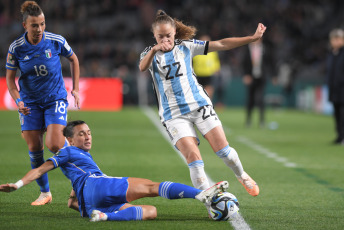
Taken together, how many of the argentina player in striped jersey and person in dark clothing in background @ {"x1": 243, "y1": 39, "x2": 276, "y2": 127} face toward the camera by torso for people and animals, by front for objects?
2

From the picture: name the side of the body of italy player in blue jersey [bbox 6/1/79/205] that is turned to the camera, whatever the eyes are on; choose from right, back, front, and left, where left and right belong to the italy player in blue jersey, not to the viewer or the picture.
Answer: front

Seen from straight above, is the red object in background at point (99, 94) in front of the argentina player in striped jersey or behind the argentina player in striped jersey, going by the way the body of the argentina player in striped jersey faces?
behind

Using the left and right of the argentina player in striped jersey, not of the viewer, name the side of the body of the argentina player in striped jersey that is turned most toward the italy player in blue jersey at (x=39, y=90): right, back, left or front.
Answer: right

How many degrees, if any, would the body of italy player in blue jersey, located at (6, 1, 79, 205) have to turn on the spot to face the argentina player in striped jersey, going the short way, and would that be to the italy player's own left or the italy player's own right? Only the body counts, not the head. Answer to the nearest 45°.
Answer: approximately 45° to the italy player's own left

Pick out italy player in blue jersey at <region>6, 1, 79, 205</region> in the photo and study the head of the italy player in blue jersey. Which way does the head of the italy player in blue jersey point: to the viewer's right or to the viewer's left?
to the viewer's right

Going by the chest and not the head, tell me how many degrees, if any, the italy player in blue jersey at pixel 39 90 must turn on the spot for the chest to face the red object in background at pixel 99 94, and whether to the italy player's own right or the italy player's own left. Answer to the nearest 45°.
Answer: approximately 180°

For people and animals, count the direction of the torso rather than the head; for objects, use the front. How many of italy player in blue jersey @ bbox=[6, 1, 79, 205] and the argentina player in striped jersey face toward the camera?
2

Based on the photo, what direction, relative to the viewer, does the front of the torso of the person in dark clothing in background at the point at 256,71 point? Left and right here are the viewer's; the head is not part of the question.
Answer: facing the viewer

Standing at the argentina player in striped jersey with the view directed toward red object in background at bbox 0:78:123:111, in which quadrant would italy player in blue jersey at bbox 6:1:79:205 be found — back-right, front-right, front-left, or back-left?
front-left

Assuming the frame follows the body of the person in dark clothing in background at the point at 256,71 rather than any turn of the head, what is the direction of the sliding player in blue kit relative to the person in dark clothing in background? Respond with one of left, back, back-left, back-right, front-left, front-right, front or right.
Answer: front

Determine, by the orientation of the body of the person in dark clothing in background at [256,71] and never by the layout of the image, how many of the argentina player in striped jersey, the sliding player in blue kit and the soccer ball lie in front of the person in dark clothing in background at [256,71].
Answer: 3

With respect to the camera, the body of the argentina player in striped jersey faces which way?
toward the camera
